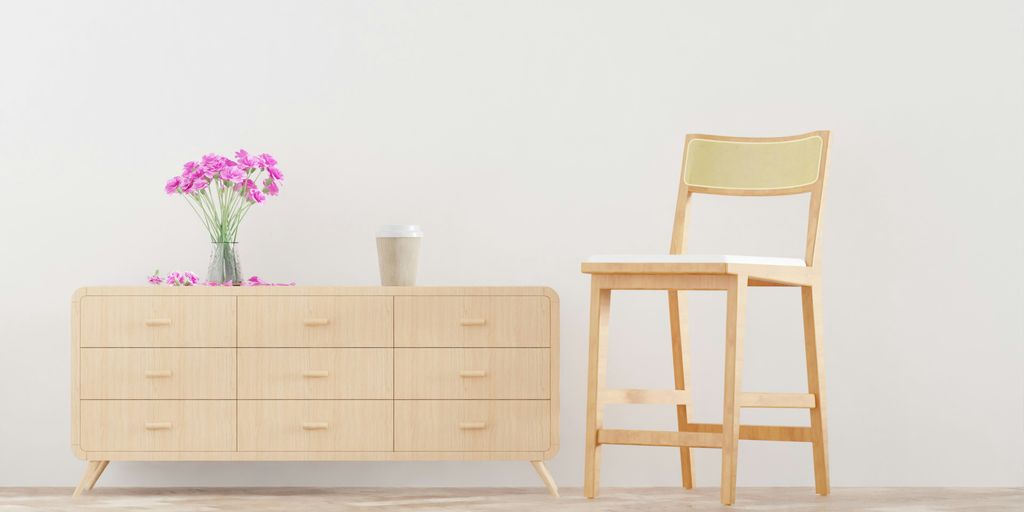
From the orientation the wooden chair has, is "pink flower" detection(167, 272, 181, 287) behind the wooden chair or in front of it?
in front

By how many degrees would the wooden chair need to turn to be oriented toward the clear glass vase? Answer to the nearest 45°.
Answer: approximately 45° to its right

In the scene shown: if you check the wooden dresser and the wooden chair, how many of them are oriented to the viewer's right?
0

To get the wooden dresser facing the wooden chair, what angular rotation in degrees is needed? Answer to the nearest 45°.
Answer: approximately 90° to its left

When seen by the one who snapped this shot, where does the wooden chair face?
facing the viewer and to the left of the viewer

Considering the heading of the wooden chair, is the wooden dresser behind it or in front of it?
in front
